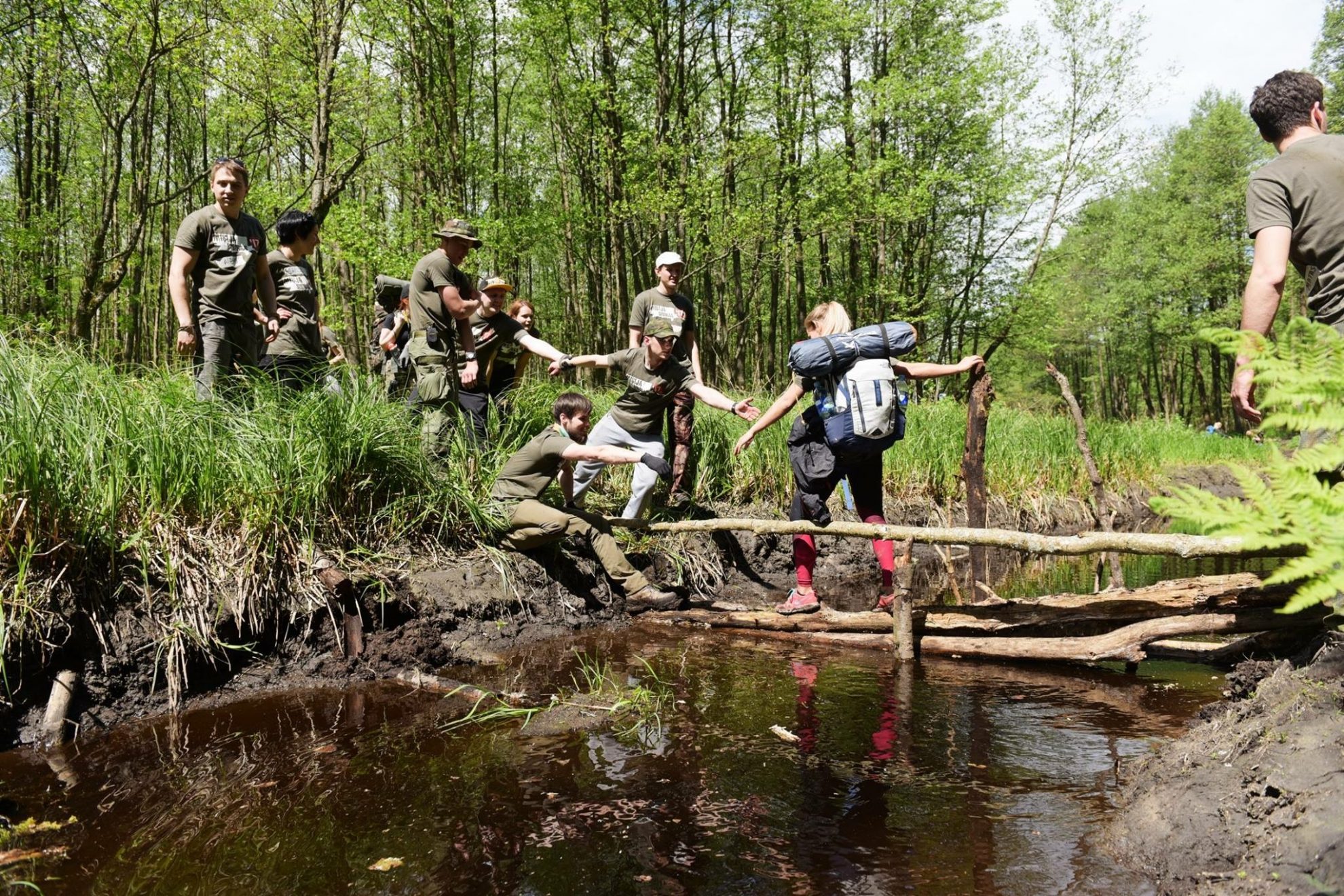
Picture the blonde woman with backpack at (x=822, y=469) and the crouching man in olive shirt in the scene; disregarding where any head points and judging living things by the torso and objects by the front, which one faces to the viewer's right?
the crouching man in olive shirt

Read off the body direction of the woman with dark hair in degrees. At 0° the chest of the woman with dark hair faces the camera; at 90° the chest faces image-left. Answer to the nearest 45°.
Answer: approximately 315°

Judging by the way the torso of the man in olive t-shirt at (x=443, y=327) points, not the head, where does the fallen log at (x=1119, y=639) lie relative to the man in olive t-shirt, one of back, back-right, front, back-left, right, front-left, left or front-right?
front-right

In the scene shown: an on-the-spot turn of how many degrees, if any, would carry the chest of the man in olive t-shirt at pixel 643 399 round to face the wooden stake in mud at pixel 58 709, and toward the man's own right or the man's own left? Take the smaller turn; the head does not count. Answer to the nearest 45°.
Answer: approximately 90° to the man's own right

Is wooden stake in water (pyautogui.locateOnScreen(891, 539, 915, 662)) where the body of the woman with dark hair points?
yes

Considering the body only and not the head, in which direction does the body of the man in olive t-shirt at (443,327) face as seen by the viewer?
to the viewer's right

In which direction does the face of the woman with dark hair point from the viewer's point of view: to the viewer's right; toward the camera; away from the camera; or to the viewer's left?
to the viewer's right

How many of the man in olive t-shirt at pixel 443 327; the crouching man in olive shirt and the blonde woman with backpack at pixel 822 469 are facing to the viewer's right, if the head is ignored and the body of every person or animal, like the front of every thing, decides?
2

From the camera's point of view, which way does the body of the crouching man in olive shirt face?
to the viewer's right
